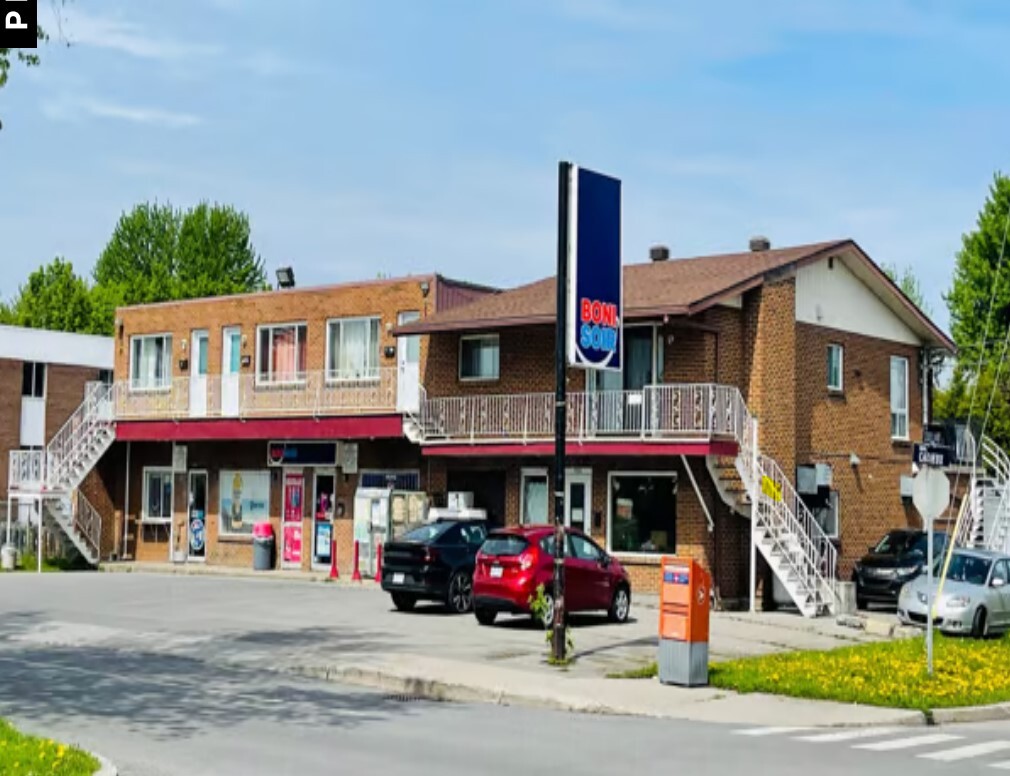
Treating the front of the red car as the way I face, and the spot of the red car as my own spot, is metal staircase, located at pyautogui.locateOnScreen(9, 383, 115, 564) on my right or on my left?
on my left

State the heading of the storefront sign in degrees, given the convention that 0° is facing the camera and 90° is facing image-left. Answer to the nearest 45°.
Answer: approximately 0°

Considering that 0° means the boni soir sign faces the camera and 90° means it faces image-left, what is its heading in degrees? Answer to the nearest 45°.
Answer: approximately 315°

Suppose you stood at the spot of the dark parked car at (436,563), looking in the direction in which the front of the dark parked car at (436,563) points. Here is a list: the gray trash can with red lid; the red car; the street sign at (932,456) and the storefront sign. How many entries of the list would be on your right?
2

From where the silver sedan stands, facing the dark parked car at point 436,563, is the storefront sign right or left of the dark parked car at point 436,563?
right

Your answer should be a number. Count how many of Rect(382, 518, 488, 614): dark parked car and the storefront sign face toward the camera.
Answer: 1

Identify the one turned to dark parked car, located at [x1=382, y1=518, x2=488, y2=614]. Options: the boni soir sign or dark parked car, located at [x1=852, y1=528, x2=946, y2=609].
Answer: dark parked car, located at [x1=852, y1=528, x2=946, y2=609]

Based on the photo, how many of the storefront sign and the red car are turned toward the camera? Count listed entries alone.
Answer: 1
